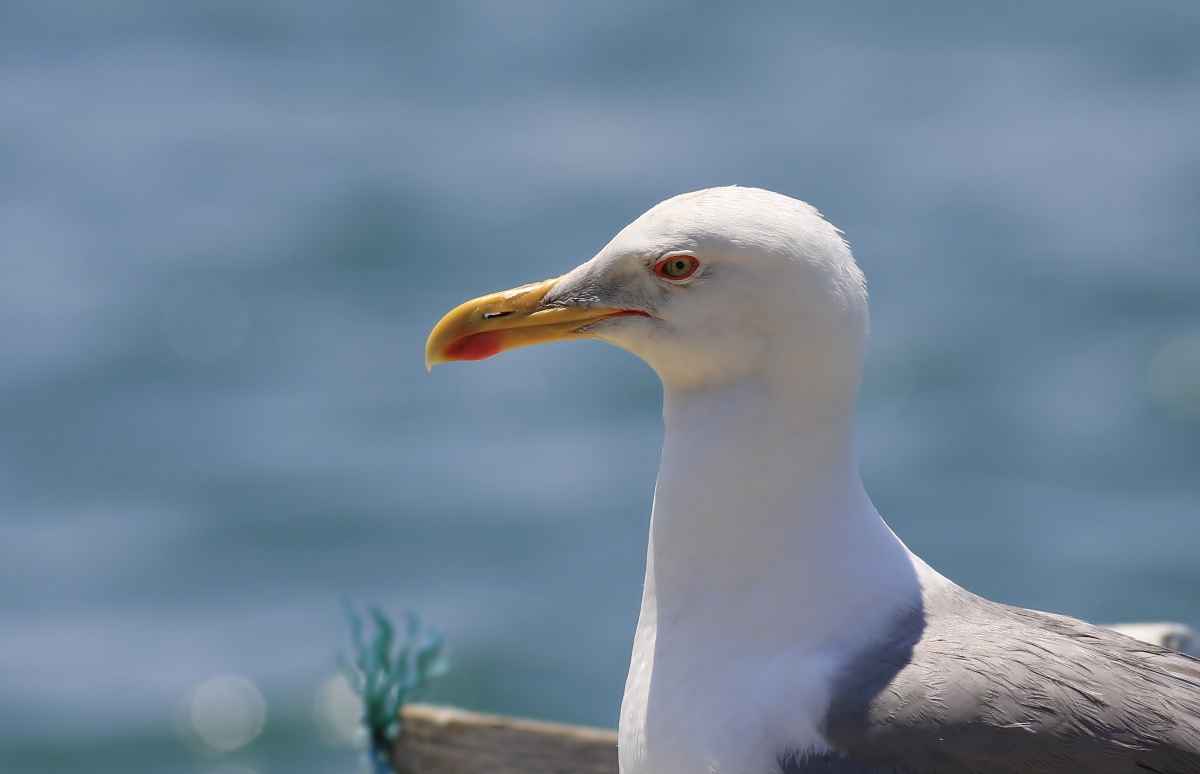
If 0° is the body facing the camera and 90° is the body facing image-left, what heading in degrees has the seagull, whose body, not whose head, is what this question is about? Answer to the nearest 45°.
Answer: approximately 90°

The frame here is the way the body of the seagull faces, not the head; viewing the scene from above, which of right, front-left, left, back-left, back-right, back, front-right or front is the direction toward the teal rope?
front-right
